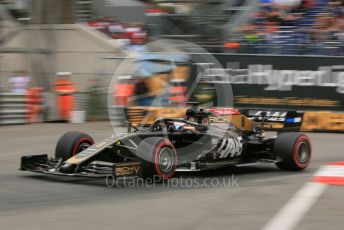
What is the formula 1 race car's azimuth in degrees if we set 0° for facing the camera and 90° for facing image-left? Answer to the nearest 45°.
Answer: approximately 45°

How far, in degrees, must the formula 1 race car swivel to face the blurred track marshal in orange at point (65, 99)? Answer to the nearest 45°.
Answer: approximately 135° to its right

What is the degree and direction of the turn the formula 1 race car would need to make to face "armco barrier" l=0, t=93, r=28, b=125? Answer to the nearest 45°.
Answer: approximately 90° to its right

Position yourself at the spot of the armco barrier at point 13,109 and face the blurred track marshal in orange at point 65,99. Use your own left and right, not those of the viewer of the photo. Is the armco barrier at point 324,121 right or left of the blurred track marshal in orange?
right

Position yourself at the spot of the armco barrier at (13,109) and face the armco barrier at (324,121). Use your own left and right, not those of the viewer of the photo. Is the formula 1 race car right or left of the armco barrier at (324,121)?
right

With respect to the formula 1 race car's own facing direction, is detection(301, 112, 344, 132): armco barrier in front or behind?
behind
